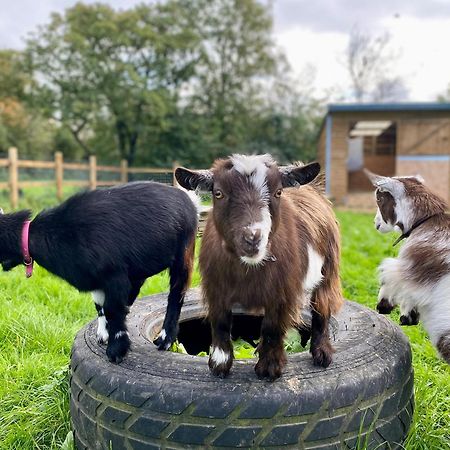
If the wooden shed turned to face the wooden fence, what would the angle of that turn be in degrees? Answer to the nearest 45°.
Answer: approximately 45° to its right

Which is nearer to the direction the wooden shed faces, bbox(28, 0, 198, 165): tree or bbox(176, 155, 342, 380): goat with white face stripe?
the goat with white face stripe

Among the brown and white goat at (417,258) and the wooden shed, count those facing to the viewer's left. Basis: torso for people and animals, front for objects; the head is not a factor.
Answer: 1

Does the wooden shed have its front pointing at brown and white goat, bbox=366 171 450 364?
yes

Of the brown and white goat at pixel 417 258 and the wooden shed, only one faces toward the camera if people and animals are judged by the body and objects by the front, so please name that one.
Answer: the wooden shed

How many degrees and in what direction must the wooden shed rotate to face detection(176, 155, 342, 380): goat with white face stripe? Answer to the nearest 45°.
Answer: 0° — it already faces it

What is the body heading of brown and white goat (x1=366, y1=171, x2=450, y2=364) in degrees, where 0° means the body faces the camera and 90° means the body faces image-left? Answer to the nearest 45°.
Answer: approximately 90°

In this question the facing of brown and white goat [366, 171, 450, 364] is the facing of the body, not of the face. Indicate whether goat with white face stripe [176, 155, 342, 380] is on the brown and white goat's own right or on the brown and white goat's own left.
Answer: on the brown and white goat's own left

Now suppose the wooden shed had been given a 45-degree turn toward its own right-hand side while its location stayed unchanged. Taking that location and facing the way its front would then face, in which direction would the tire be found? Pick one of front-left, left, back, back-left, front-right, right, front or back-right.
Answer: front-left

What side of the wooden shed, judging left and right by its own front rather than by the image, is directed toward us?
front

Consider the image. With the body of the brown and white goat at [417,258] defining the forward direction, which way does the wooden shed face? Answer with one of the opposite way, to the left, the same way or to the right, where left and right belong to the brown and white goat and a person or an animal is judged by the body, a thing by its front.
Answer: to the left
